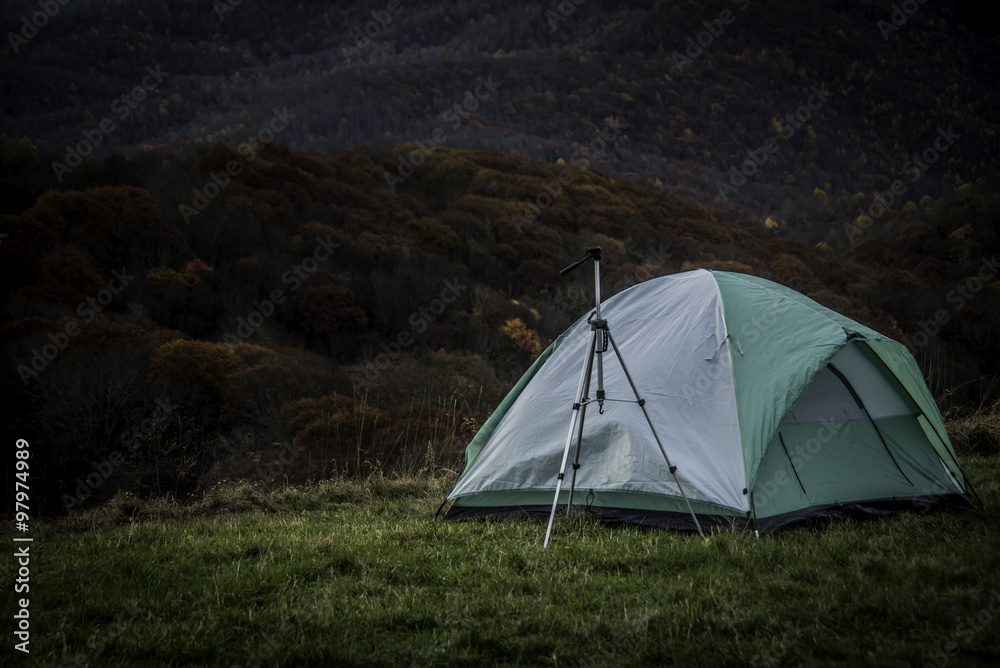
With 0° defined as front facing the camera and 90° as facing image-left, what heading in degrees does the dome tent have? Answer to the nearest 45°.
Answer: approximately 315°
